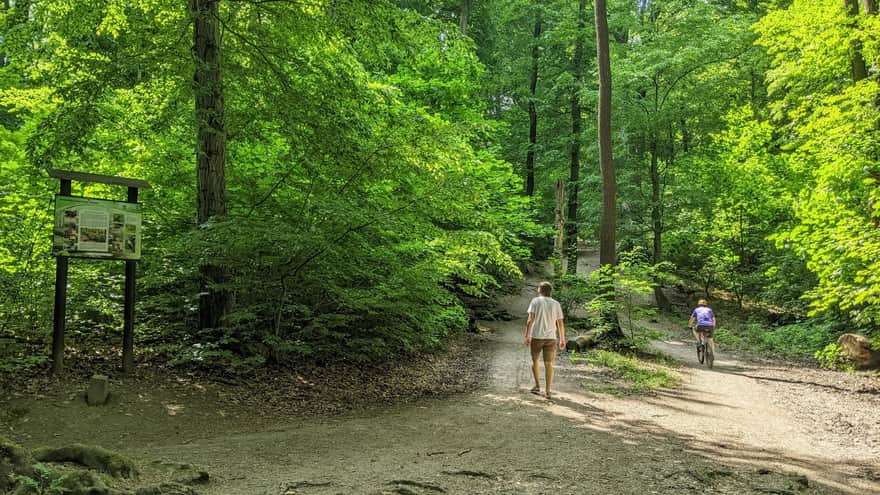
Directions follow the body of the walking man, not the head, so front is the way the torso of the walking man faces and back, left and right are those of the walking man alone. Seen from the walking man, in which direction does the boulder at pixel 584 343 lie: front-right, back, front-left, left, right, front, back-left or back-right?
front

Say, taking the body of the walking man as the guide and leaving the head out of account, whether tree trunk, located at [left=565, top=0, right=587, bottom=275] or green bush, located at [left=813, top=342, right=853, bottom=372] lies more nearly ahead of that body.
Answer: the tree trunk

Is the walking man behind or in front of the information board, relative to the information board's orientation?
in front

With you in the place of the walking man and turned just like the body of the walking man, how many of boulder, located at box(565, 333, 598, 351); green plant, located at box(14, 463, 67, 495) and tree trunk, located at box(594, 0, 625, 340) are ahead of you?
2

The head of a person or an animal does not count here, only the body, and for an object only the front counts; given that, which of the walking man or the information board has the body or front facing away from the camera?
the walking man

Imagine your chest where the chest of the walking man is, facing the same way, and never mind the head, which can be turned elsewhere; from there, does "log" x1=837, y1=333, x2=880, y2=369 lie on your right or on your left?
on your right

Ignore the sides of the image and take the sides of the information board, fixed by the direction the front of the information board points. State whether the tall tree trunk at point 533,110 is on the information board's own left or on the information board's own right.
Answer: on the information board's own left

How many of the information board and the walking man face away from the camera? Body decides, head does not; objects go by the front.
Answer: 1

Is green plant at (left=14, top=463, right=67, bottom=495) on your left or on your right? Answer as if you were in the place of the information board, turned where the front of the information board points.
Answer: on your right

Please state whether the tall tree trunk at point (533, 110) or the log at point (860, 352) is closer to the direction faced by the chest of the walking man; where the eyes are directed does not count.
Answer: the tall tree trunk

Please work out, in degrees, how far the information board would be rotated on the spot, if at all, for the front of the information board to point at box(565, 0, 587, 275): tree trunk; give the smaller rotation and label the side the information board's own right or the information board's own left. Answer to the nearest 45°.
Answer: approximately 90° to the information board's own left

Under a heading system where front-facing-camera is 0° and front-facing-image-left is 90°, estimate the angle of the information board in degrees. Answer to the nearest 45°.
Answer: approximately 315°

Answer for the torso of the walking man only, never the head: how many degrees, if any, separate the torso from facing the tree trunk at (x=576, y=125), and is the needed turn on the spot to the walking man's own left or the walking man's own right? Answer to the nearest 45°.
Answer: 0° — they already face it

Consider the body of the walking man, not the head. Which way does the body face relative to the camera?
away from the camera
